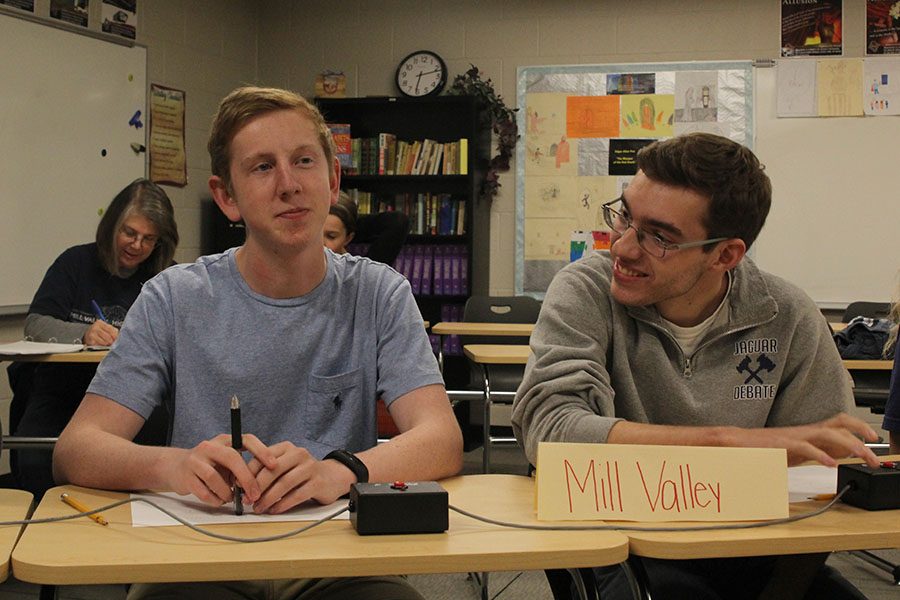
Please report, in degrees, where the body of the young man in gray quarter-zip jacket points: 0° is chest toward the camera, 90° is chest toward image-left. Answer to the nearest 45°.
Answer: approximately 0°

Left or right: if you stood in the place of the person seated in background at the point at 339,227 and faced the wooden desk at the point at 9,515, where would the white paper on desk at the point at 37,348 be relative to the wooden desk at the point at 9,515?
right

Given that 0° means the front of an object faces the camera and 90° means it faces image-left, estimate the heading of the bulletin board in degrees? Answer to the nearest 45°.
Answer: approximately 0°

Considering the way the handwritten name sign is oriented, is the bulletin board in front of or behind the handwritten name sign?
behind

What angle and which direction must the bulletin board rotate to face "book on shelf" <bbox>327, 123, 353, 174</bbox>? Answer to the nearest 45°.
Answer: approximately 90° to its right
